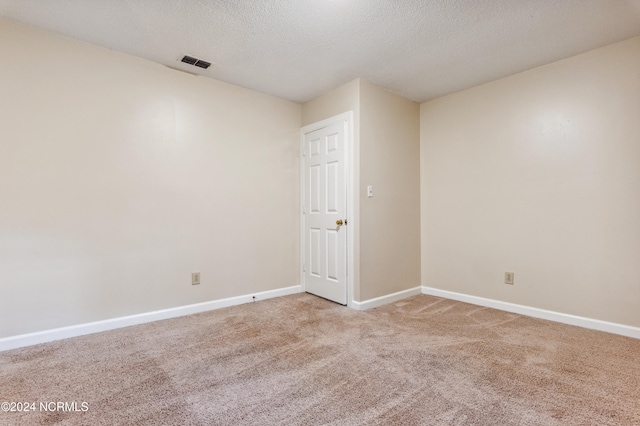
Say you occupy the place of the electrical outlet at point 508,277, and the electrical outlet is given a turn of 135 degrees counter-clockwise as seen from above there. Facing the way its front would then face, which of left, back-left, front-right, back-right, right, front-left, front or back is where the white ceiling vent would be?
back

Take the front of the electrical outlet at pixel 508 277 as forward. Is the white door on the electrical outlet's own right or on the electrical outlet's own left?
on the electrical outlet's own right
